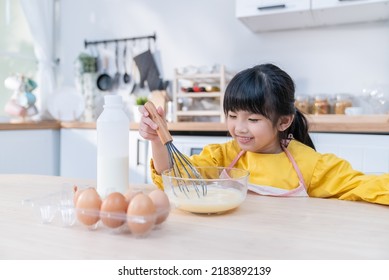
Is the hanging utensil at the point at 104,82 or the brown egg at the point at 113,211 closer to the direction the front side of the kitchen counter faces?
the brown egg

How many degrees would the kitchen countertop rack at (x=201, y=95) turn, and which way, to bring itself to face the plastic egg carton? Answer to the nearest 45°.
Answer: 0° — it already faces it

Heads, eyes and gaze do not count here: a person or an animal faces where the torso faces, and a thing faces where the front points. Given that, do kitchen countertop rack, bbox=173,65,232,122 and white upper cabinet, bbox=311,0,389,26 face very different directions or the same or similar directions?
same or similar directions

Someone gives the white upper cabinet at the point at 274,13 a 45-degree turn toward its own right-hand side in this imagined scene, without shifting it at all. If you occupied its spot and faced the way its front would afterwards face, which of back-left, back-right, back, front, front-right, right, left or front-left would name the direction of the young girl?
front-left

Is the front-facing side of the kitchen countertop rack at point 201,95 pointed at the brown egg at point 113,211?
yes

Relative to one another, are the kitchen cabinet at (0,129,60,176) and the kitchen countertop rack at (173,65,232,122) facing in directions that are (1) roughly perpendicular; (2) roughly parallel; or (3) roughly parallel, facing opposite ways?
roughly parallel

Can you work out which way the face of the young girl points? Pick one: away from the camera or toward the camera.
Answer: toward the camera

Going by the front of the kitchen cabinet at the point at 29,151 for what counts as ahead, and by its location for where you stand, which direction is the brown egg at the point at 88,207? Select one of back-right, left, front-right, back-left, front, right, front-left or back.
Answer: front

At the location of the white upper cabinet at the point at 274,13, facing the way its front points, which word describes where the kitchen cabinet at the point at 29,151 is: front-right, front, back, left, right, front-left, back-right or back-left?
right

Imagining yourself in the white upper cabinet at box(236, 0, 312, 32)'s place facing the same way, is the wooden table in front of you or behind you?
in front

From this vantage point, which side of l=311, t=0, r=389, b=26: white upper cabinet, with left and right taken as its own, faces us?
front

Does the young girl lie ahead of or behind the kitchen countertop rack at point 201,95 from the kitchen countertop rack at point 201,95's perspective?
ahead

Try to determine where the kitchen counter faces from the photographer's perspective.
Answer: facing the viewer

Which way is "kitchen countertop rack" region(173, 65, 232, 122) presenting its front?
toward the camera
